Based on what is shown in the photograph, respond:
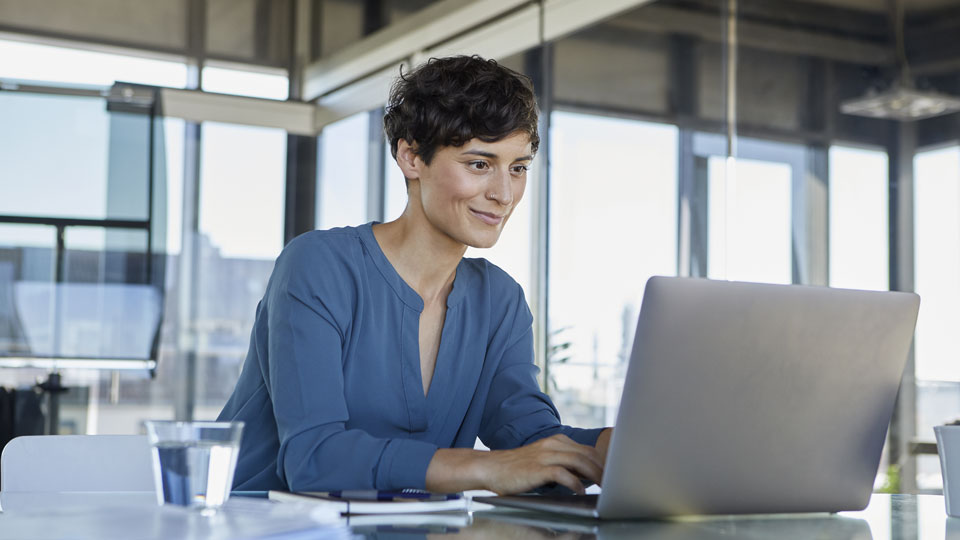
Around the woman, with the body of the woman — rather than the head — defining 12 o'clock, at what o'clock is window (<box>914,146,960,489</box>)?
The window is roughly at 9 o'clock from the woman.

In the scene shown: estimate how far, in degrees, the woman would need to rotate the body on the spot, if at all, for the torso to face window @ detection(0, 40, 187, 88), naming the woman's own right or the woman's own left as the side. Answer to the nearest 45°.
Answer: approximately 180°

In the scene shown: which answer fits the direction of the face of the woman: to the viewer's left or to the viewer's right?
to the viewer's right

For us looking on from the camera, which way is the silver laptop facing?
facing away from the viewer and to the left of the viewer

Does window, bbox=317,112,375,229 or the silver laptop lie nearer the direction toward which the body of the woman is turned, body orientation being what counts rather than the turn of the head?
the silver laptop

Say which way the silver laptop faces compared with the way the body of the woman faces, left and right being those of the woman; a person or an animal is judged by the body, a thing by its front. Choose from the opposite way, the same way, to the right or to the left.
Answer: the opposite way

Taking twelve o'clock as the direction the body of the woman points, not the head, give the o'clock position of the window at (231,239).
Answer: The window is roughly at 7 o'clock from the woman.

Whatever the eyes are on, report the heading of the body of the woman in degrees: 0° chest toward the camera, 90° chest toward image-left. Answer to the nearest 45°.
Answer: approximately 315°

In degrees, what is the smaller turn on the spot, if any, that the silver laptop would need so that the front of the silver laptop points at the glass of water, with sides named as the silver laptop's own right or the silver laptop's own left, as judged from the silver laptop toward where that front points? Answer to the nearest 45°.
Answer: approximately 90° to the silver laptop's own left

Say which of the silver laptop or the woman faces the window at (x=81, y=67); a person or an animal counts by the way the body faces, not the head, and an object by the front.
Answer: the silver laptop

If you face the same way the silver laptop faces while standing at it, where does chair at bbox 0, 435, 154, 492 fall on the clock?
The chair is roughly at 11 o'clock from the silver laptop.

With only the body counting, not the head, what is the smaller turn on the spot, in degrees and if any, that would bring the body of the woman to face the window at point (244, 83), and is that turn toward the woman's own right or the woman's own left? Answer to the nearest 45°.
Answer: approximately 135° to the woman's own left

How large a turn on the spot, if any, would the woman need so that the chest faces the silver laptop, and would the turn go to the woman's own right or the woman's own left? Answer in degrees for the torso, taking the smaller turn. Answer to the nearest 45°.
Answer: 0° — they already face it

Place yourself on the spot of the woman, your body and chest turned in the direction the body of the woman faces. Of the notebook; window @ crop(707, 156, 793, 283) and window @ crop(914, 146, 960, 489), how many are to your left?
2
